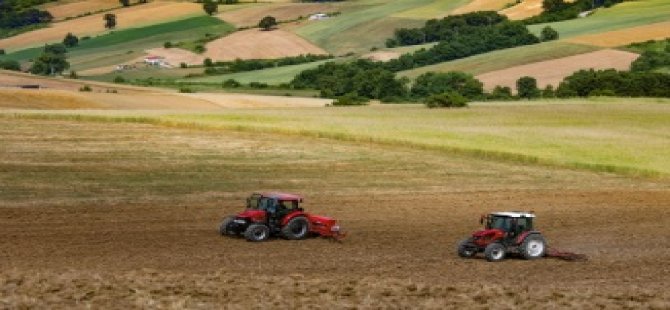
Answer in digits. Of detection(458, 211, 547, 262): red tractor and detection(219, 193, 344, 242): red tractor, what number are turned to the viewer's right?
0

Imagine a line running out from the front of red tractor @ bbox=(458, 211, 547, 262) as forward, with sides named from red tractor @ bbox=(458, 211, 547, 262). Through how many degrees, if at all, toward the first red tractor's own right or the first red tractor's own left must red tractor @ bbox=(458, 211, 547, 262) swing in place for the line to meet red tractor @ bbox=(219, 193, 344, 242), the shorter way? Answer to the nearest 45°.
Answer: approximately 45° to the first red tractor's own right

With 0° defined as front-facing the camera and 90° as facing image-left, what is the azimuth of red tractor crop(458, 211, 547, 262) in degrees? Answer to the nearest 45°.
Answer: approximately 45°

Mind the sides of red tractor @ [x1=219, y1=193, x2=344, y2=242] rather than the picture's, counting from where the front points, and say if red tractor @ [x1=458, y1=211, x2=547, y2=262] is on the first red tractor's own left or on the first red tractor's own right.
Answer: on the first red tractor's own left

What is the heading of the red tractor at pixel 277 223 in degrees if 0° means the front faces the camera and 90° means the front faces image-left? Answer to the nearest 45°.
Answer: approximately 45°
